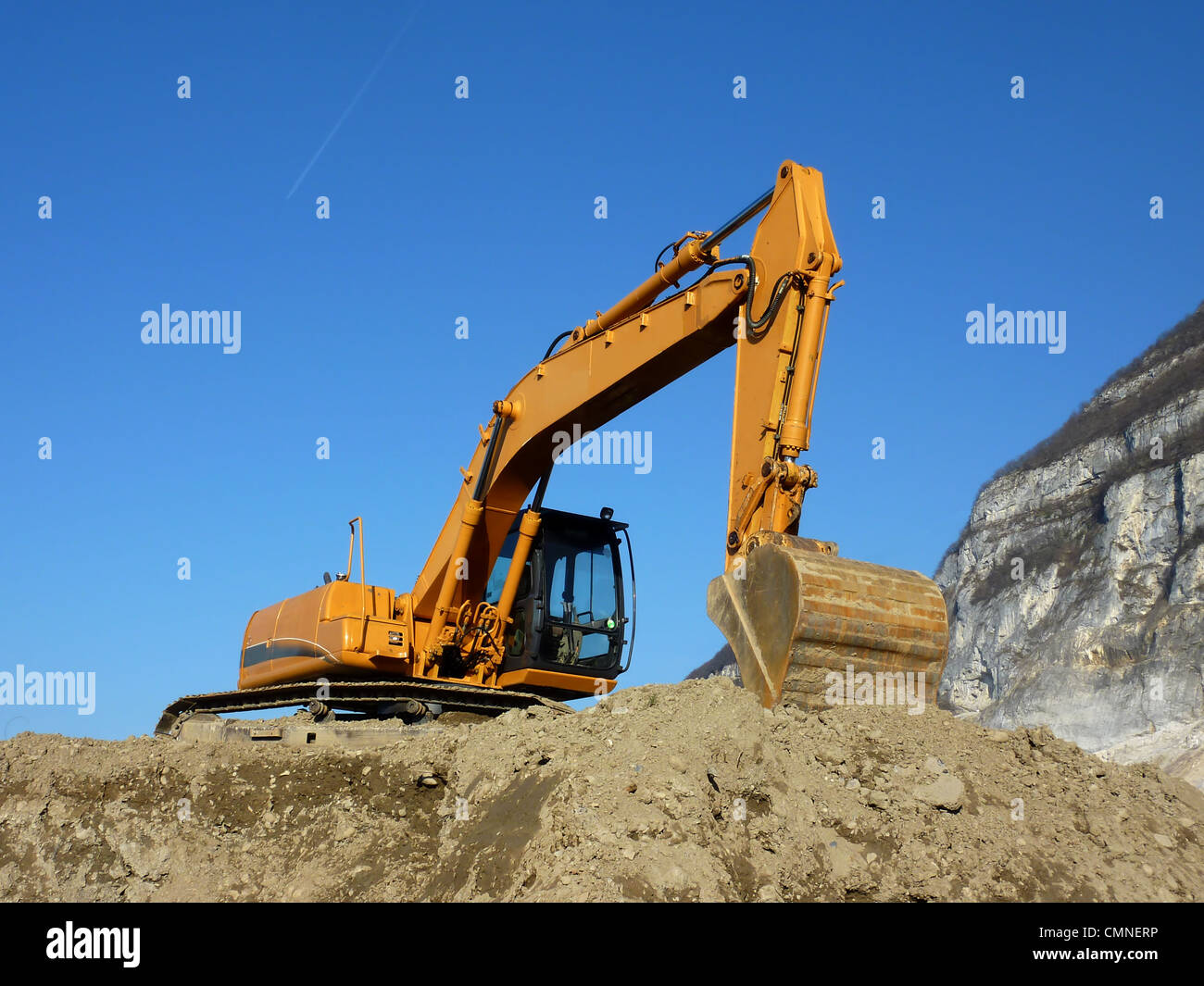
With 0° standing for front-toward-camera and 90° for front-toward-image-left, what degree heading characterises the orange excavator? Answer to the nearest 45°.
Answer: approximately 315°
